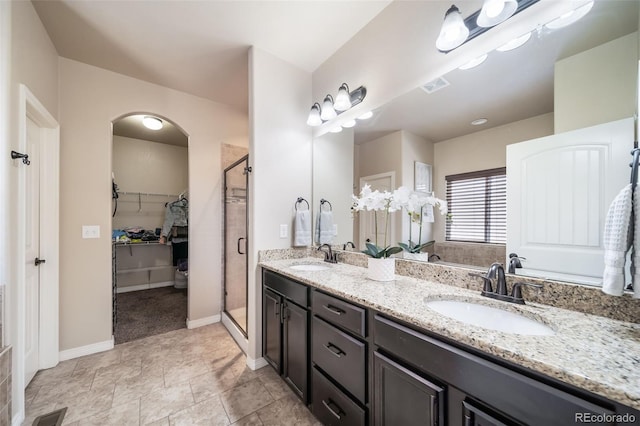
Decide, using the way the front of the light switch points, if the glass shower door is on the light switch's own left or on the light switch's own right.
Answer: on the light switch's own left

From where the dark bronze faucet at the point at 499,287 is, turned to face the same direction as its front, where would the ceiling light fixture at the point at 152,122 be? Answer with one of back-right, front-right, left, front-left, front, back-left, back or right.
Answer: front-right

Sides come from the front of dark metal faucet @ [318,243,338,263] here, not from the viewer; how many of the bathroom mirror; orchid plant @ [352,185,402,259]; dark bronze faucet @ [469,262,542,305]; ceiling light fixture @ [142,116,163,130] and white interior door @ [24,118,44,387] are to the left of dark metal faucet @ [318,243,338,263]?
3

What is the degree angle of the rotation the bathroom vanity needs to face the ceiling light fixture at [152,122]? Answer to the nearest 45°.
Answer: approximately 45° to its right

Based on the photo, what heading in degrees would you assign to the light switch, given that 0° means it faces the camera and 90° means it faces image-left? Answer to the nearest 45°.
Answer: approximately 0°

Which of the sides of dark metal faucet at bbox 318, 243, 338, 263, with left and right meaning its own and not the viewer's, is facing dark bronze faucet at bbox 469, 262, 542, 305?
left

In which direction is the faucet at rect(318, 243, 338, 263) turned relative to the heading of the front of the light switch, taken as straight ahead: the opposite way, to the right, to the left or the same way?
to the right

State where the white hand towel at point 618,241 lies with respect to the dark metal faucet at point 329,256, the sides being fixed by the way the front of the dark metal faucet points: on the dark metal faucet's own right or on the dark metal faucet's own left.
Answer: on the dark metal faucet's own left

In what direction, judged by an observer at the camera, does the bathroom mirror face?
facing the viewer and to the left of the viewer
